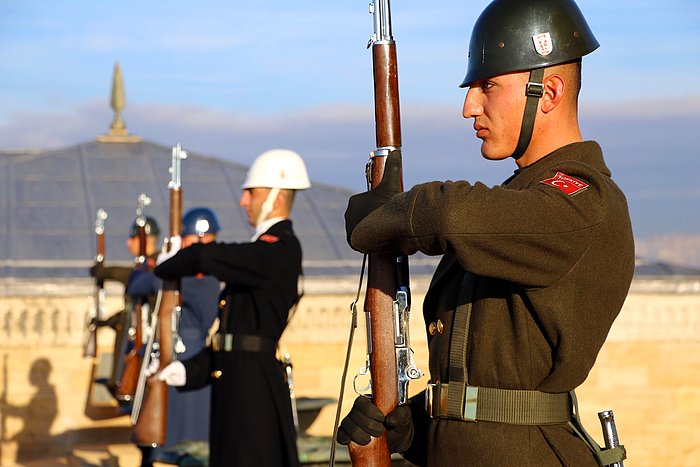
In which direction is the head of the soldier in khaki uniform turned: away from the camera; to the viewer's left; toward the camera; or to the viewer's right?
to the viewer's left

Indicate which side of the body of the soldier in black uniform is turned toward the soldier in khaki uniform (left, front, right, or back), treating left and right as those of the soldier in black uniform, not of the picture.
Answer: left

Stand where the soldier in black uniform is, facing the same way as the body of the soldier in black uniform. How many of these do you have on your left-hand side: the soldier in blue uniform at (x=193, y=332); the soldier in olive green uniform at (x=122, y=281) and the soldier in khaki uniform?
1

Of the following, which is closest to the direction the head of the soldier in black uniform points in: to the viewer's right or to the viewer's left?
to the viewer's left

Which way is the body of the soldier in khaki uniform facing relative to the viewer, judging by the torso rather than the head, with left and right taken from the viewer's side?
facing to the left of the viewer

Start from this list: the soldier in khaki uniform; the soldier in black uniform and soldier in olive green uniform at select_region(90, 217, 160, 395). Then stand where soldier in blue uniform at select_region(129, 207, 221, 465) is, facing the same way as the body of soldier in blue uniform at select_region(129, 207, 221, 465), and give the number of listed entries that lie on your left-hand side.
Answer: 2

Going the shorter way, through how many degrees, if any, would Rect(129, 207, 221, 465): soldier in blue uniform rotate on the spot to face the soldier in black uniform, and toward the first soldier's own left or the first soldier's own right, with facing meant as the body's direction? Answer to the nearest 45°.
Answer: approximately 90° to the first soldier's own left

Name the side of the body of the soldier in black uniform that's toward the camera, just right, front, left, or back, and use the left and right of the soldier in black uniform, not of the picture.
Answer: left

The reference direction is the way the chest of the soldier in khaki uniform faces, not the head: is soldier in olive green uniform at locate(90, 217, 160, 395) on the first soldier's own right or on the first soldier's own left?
on the first soldier's own right

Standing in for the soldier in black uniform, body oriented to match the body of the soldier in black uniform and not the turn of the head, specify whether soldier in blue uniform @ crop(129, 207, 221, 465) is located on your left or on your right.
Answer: on your right

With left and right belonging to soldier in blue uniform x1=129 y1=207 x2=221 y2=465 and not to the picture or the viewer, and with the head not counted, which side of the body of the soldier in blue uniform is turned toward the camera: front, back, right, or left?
left
